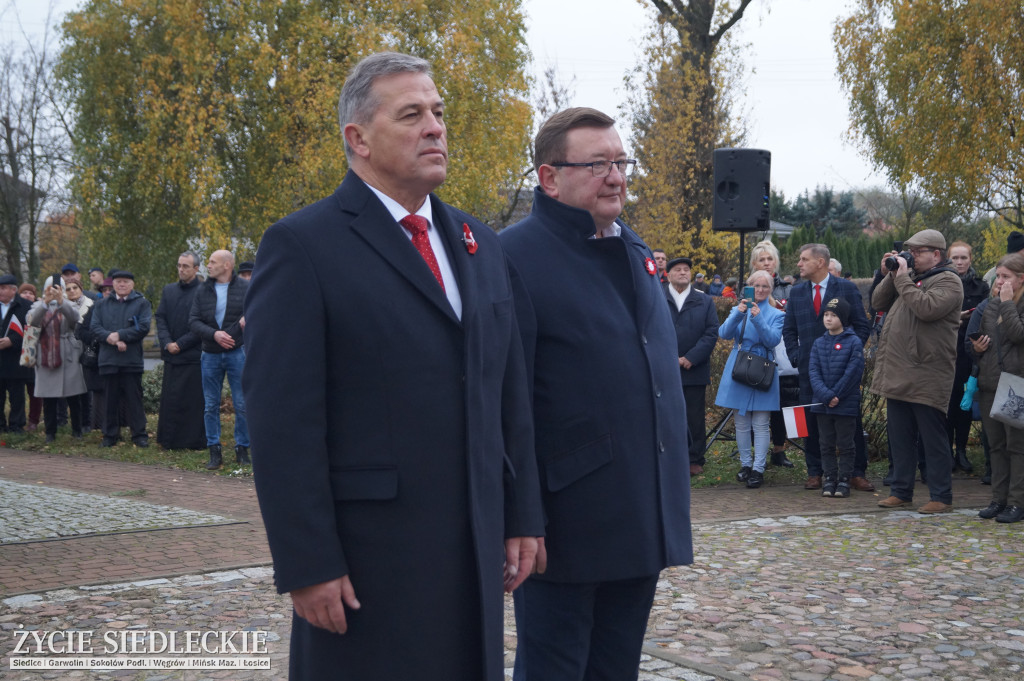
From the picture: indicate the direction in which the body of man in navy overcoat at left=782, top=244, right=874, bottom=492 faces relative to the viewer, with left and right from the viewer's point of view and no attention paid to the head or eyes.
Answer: facing the viewer

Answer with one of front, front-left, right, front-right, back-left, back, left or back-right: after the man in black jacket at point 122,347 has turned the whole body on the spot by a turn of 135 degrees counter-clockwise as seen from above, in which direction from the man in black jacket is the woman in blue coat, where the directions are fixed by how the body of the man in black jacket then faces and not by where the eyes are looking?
right

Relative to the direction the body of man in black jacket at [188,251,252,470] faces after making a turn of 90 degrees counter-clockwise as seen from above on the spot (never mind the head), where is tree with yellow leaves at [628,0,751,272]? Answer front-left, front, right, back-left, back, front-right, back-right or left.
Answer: front-left

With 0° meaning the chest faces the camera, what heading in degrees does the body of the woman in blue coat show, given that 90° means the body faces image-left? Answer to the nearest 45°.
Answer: approximately 45°

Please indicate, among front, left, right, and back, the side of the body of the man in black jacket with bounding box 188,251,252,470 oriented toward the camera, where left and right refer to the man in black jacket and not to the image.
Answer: front

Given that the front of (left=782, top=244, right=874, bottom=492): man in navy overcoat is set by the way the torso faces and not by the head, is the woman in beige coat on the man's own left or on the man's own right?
on the man's own right

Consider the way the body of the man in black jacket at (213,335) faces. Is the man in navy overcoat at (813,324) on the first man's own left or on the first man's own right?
on the first man's own left

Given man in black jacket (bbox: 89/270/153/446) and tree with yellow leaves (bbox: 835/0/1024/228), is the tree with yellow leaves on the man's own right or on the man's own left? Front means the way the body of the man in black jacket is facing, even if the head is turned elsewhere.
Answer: on the man's own left

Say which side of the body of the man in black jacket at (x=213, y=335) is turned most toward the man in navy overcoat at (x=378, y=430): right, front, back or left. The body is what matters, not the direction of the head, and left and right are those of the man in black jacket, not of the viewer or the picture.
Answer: front

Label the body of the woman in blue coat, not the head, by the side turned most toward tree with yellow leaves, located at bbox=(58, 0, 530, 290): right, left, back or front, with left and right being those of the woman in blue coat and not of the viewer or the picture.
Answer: right

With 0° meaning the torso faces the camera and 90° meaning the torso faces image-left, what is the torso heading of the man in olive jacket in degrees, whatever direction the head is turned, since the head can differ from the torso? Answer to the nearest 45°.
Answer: approximately 45°

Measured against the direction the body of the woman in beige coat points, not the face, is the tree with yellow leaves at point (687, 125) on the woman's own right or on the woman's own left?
on the woman's own left

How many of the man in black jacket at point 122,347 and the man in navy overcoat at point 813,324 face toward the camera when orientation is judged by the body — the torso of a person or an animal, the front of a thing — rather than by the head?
2
